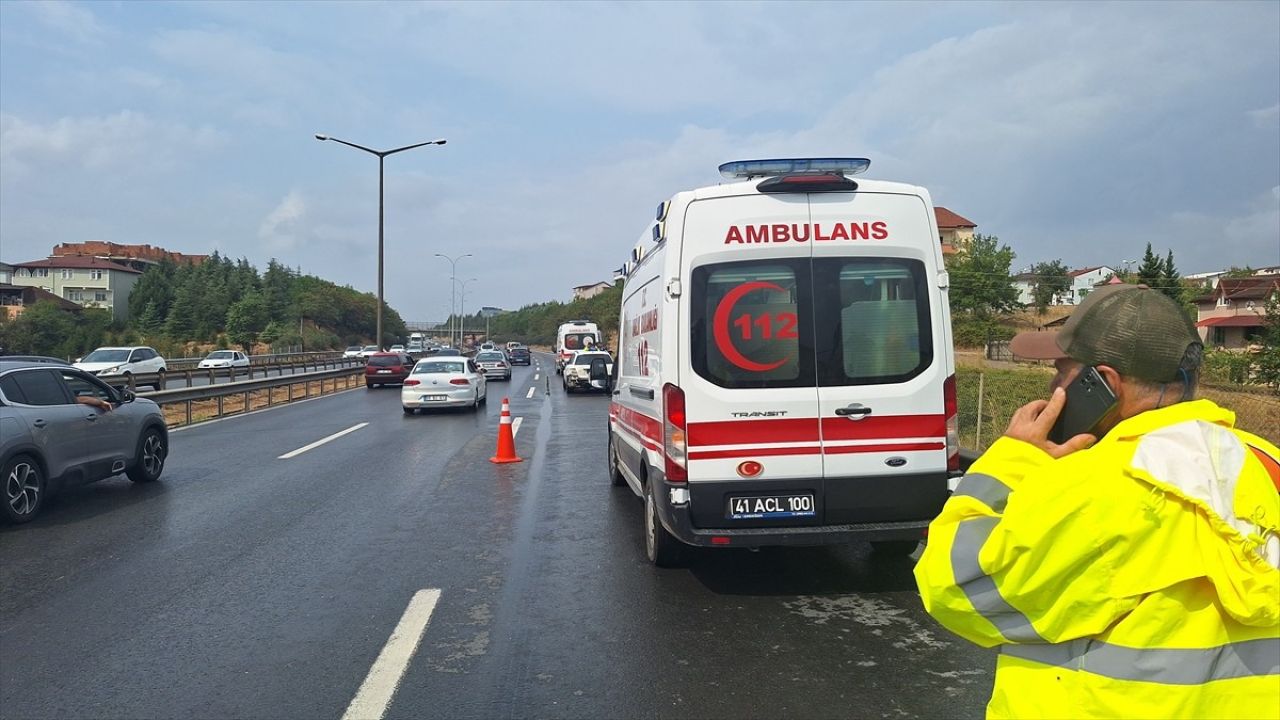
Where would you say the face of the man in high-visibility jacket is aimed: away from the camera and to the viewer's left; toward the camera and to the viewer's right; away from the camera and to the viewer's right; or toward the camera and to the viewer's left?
away from the camera and to the viewer's left

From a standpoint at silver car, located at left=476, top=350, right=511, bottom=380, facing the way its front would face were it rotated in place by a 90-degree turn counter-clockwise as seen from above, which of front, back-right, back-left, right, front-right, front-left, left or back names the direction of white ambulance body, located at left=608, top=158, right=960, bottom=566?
left

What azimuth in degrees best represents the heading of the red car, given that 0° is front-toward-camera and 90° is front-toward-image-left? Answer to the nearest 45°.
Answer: approximately 180°

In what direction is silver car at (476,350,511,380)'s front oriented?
away from the camera

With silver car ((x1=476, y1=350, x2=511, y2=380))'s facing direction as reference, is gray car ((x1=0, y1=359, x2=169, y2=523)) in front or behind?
behind

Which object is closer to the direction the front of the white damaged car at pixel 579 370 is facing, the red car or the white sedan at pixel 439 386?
the red car

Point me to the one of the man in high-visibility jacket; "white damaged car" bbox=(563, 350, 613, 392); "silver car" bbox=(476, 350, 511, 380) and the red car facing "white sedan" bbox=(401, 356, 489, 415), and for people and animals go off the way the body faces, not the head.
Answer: the man in high-visibility jacket

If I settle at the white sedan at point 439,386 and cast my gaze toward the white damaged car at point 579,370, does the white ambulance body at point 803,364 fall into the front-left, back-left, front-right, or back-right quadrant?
back-right

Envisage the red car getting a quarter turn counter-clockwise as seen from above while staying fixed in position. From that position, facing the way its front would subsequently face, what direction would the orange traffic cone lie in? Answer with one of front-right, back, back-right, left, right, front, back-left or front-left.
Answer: left

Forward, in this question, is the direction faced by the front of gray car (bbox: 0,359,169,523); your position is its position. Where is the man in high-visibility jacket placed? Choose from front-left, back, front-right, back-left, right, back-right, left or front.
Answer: back-right
